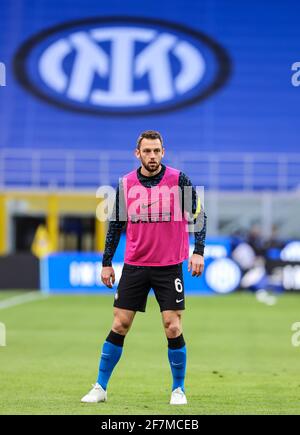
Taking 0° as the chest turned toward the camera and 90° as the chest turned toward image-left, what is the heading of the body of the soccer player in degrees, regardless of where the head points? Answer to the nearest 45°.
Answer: approximately 0°
